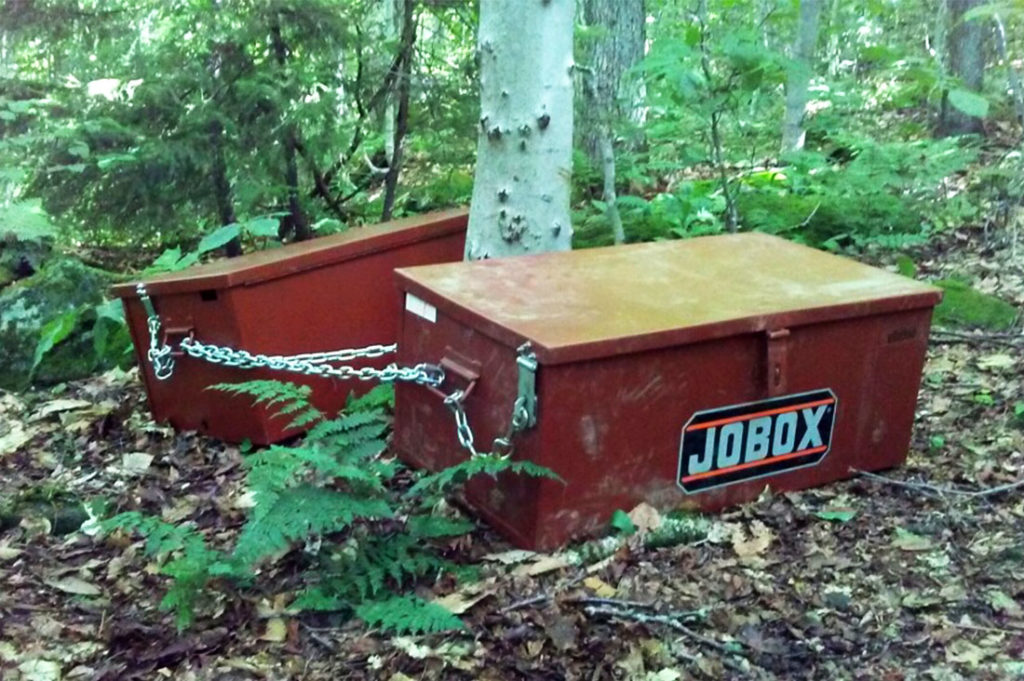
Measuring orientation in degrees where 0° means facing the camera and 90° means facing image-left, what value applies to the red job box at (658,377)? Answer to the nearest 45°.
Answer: approximately 315°

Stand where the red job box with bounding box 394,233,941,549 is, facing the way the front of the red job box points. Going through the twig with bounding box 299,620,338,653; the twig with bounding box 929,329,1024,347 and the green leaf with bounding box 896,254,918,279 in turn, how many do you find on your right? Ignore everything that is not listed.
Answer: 1

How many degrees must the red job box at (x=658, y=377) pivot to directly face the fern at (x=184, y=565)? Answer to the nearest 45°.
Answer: approximately 90° to its right

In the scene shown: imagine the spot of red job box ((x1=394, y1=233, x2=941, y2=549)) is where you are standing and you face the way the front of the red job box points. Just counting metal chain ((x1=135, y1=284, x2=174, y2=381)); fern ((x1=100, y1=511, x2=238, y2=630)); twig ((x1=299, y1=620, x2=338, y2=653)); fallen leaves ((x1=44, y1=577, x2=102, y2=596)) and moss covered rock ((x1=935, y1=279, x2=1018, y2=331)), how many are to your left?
1

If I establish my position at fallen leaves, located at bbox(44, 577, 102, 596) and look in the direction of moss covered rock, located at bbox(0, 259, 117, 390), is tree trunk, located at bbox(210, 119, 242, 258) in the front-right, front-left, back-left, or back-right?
front-right

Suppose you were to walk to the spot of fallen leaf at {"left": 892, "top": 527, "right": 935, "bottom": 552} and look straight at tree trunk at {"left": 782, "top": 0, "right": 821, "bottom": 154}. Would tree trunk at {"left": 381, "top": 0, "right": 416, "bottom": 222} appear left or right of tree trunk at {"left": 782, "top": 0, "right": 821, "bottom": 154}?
left

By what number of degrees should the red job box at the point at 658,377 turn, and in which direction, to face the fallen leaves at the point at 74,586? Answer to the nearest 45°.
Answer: approximately 135° to its right

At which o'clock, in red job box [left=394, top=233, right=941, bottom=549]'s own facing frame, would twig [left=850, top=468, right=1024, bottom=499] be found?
The twig is roughly at 10 o'clock from the red job box.

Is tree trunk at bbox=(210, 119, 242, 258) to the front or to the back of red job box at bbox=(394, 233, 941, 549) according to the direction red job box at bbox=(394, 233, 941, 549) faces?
to the back

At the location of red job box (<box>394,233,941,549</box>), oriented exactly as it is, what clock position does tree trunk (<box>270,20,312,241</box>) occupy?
The tree trunk is roughly at 6 o'clock from the red job box.

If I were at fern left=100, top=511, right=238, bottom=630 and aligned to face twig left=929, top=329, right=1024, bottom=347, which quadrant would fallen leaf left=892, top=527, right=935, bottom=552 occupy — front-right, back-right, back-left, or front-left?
front-right

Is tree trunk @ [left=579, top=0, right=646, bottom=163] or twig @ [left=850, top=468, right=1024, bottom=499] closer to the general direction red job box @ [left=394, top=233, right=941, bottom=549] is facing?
the twig

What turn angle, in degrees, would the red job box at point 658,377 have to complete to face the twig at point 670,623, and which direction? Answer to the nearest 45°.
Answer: approximately 45° to its right
